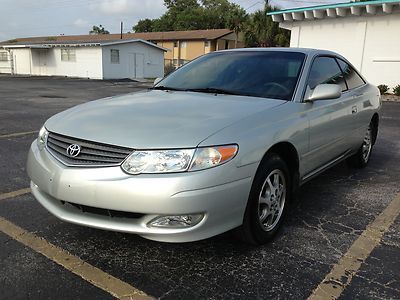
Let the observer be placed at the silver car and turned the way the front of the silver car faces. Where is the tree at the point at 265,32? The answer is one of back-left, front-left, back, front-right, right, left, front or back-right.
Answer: back-right

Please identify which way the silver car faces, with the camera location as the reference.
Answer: facing the viewer and to the left of the viewer

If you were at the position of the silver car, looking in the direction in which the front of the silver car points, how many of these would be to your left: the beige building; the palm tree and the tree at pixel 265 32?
0

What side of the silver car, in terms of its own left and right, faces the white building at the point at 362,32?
back

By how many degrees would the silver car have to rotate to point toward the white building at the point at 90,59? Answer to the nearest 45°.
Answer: approximately 135° to its right

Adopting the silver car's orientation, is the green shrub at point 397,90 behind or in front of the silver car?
behind

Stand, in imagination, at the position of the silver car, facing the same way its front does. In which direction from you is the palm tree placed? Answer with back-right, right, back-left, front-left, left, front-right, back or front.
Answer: back-right

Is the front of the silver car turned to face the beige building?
no
